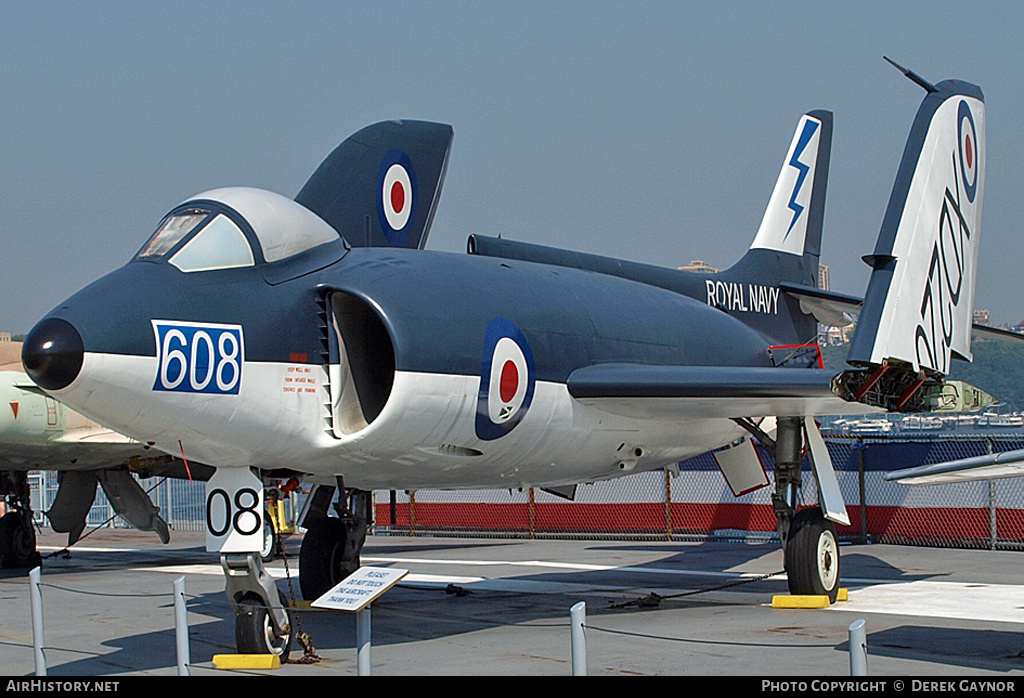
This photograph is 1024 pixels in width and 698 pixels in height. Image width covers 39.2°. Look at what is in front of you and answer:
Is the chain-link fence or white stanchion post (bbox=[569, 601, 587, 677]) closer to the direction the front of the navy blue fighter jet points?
the white stanchion post

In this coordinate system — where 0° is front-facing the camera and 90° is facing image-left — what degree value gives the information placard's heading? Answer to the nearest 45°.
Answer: approximately 45°

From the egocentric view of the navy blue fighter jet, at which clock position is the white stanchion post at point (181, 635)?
The white stanchion post is roughly at 12 o'clock from the navy blue fighter jet.

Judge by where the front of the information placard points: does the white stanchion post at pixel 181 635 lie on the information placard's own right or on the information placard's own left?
on the information placard's own right

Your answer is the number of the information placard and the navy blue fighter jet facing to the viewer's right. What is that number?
0

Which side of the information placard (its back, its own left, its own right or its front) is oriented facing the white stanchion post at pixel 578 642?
left

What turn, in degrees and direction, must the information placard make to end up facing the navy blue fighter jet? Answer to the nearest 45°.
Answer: approximately 135° to its right

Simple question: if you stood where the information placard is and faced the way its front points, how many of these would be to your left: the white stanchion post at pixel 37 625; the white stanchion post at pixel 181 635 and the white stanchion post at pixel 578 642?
1

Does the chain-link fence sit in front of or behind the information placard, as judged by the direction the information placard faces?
behind

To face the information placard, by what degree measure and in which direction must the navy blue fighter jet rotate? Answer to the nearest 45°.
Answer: approximately 45° to its left

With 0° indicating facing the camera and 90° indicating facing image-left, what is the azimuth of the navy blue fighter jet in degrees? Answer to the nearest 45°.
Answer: approximately 45°
